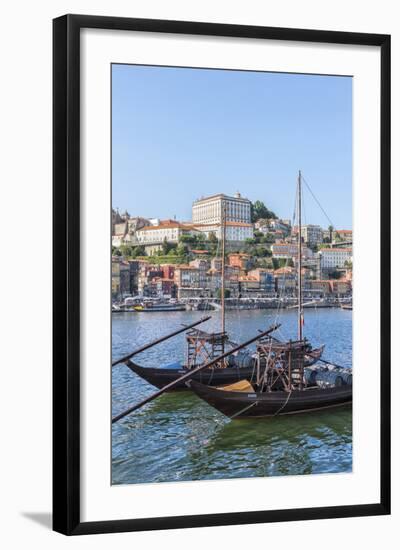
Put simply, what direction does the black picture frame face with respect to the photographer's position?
facing the viewer and to the right of the viewer
